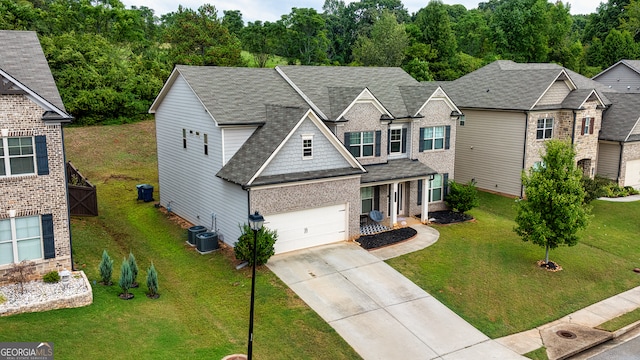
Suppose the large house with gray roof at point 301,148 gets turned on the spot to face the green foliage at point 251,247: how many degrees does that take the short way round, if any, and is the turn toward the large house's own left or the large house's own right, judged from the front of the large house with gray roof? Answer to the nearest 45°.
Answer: approximately 45° to the large house's own right

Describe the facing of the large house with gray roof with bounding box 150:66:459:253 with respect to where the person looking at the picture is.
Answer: facing the viewer and to the right of the viewer

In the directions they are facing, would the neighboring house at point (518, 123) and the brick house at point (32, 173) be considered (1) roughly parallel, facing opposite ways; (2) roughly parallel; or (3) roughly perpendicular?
roughly parallel

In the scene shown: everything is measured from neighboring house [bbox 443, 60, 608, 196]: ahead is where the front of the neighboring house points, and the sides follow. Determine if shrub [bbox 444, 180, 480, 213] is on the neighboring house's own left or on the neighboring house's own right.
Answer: on the neighboring house's own right

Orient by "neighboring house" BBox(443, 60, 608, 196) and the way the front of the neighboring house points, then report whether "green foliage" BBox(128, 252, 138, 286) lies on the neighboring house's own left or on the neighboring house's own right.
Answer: on the neighboring house's own right

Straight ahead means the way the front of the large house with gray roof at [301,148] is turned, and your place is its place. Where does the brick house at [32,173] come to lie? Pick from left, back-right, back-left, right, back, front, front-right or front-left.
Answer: right

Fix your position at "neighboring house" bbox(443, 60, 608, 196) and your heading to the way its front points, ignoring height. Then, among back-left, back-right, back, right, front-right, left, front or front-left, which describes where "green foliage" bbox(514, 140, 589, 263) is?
front-right

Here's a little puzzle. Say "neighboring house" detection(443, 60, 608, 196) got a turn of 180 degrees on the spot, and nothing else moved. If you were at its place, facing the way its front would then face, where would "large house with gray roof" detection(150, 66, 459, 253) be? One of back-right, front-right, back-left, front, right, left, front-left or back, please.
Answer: left

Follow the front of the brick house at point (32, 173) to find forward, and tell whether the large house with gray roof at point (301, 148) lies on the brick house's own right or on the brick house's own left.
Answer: on the brick house's own left

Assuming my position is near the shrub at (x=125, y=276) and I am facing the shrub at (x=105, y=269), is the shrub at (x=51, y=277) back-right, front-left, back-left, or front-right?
front-left

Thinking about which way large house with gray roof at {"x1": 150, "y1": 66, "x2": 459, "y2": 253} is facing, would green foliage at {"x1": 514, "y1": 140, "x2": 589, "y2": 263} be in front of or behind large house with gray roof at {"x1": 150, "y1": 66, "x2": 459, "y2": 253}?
in front

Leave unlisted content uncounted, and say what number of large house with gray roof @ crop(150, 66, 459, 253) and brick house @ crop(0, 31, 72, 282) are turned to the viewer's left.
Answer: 0

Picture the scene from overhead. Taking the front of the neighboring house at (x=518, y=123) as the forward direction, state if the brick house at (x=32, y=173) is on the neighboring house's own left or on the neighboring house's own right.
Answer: on the neighboring house's own right

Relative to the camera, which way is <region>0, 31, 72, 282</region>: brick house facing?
toward the camera

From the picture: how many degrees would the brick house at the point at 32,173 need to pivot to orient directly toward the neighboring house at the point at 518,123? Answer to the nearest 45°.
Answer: approximately 90° to its left

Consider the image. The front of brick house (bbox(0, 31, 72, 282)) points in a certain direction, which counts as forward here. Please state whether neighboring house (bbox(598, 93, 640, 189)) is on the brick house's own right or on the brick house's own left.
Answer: on the brick house's own left

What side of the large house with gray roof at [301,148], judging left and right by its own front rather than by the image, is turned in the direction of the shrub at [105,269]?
right

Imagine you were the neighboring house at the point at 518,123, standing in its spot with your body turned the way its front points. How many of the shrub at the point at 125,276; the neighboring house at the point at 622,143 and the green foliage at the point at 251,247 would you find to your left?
1
